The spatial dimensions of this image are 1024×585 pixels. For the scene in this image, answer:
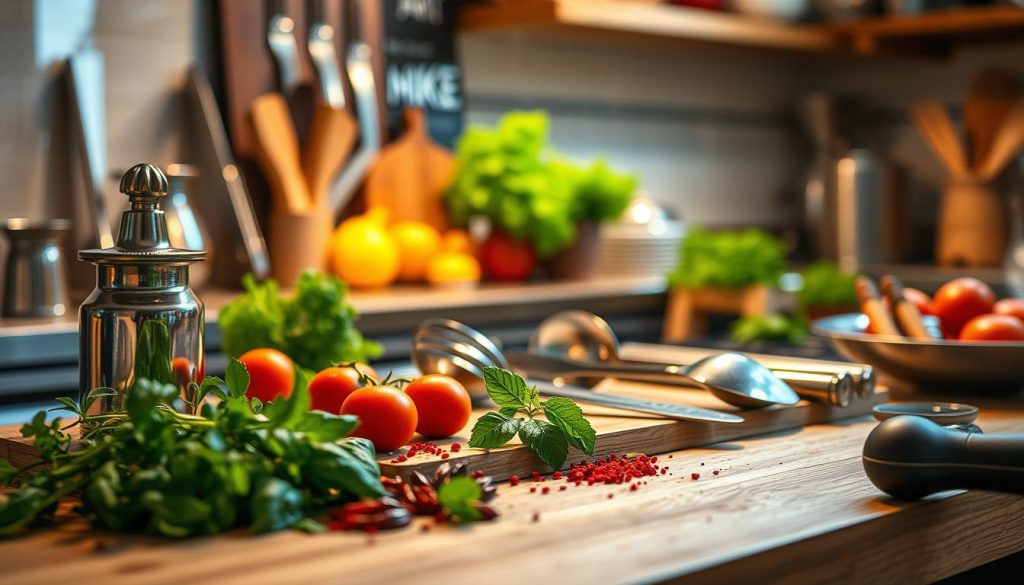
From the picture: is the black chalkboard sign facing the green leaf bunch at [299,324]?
yes

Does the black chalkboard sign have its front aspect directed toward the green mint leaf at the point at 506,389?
yes

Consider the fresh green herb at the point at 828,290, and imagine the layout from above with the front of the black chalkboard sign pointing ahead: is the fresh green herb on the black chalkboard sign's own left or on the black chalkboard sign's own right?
on the black chalkboard sign's own left

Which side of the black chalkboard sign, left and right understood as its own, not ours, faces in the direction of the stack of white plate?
left

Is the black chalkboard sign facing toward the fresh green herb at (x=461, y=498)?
yes

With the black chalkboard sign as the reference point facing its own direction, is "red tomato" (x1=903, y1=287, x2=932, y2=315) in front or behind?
in front

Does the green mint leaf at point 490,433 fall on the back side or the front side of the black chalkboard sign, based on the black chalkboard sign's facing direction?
on the front side

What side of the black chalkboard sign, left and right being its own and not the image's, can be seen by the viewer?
front

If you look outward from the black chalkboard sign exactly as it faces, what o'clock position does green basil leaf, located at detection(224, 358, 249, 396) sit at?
The green basil leaf is roughly at 12 o'clock from the black chalkboard sign.

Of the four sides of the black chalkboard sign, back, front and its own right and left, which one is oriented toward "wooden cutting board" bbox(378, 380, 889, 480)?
front

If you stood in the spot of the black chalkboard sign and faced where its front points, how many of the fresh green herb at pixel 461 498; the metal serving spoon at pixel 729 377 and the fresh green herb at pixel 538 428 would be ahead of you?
3

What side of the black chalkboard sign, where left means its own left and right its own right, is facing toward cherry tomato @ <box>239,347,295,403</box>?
front

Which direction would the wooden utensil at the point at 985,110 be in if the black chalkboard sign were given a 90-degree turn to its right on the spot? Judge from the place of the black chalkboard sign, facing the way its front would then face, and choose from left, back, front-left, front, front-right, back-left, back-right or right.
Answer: back

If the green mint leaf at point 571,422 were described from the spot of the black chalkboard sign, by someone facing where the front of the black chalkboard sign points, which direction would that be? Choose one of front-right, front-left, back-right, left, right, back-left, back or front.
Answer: front

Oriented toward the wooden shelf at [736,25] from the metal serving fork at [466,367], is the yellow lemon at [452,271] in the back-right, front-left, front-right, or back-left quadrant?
front-left

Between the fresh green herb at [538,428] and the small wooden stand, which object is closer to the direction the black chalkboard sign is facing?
the fresh green herb

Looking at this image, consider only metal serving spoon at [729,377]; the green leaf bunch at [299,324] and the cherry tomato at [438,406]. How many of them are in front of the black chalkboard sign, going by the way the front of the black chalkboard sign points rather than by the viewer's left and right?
3
